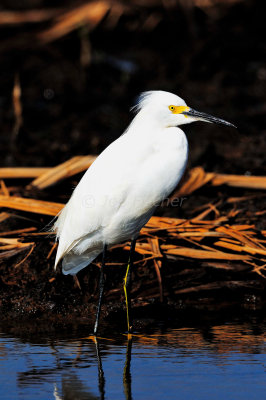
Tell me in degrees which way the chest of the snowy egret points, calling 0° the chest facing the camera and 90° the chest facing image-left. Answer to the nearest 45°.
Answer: approximately 270°
